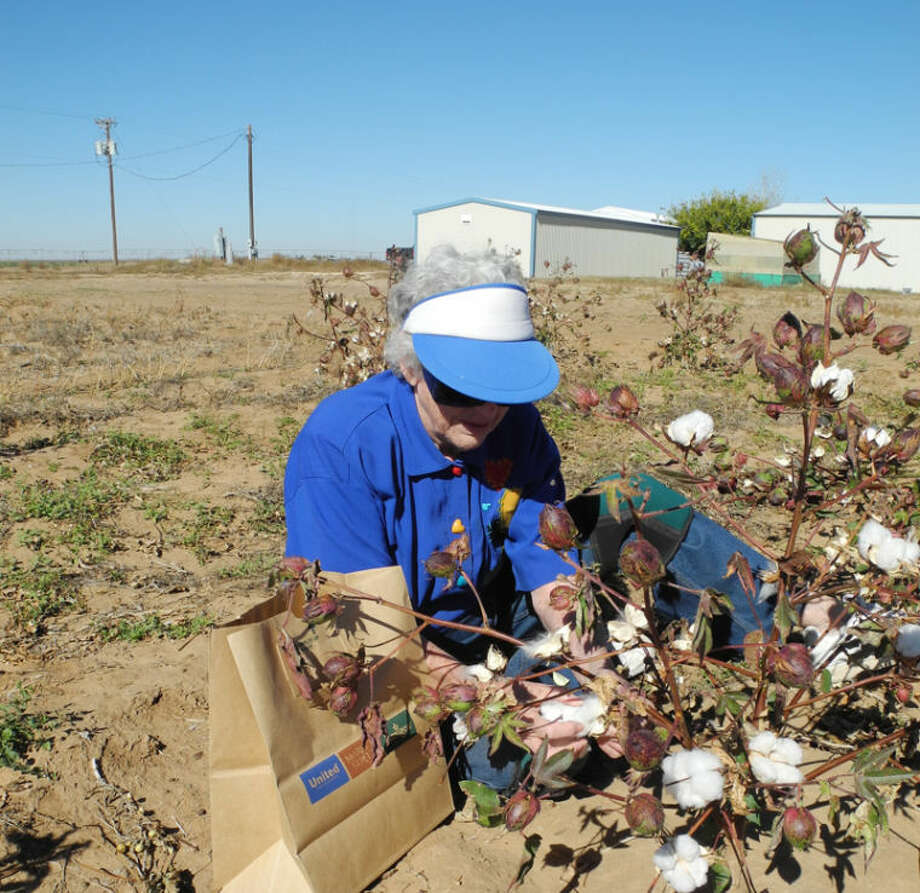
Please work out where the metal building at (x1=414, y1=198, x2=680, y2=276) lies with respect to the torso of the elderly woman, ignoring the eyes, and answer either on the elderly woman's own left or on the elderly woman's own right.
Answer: on the elderly woman's own left

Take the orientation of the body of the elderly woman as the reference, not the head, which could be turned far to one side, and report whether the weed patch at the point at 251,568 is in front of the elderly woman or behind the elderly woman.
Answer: behind

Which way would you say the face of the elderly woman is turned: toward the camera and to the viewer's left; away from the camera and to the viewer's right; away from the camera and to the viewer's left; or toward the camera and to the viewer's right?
toward the camera and to the viewer's right

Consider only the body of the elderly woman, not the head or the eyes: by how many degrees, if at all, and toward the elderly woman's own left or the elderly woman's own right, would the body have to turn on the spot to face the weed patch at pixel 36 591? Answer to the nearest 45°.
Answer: approximately 180°

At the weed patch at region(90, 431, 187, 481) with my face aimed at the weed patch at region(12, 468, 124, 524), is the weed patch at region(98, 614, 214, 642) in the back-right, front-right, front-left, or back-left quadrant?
front-left

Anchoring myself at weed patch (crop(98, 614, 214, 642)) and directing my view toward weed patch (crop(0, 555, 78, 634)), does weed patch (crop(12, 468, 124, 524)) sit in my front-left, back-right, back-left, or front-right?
front-right

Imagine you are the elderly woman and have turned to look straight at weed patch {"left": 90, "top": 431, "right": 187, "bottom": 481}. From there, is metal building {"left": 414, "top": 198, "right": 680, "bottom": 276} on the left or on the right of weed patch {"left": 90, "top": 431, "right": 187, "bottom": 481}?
right

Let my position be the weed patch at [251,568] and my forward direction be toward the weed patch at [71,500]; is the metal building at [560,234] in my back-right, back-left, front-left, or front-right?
front-right

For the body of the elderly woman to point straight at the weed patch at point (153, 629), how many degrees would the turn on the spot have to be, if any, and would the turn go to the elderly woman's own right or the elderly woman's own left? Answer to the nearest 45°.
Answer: approximately 180°

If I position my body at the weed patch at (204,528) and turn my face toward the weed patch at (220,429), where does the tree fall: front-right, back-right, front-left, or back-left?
front-right

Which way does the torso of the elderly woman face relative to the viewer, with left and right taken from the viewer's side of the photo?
facing the viewer and to the right of the viewer

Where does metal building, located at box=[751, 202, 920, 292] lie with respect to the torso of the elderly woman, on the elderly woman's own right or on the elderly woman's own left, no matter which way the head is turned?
on the elderly woman's own left

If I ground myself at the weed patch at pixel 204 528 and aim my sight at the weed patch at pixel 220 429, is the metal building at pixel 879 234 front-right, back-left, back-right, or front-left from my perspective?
front-right

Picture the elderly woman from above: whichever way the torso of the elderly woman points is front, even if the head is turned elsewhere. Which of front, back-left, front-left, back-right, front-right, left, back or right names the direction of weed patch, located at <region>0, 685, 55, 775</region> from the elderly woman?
back-right

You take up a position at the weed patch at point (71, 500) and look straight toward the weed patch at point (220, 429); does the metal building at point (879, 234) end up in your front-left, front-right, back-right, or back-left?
front-right
